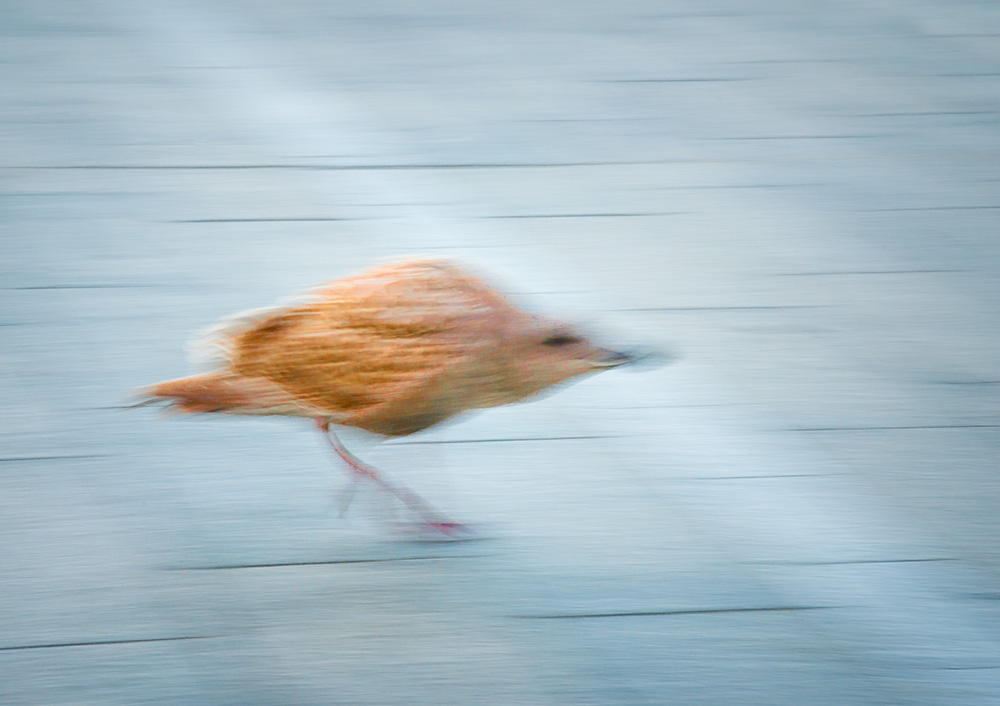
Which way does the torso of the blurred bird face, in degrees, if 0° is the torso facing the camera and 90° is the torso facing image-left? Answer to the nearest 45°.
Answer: approximately 270°
